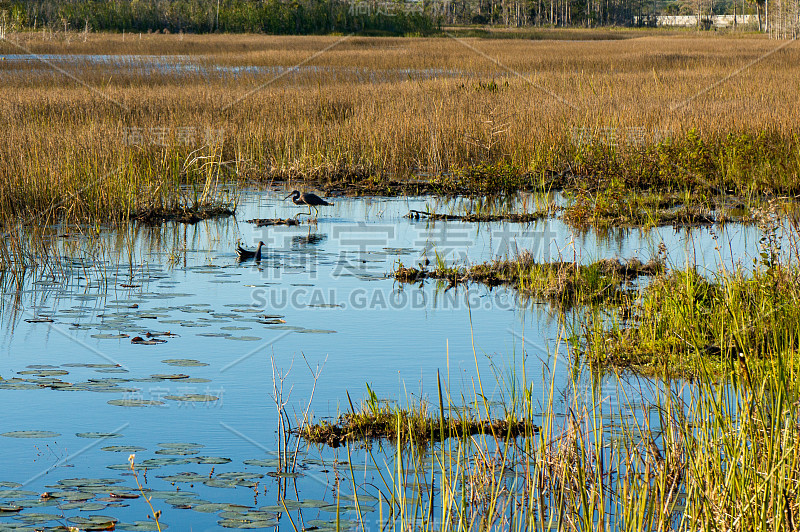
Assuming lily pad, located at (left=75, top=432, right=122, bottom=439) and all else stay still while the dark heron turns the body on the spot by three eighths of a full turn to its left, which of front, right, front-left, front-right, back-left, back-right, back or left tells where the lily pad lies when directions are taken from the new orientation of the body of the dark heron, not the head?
front-right

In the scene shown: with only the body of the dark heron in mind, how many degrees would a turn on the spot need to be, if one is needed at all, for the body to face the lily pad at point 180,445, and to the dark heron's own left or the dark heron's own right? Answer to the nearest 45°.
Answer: approximately 90° to the dark heron's own left

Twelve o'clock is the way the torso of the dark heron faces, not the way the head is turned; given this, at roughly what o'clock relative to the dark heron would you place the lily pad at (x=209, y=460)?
The lily pad is roughly at 9 o'clock from the dark heron.

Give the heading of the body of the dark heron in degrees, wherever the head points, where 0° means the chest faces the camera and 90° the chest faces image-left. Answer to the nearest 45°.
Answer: approximately 90°

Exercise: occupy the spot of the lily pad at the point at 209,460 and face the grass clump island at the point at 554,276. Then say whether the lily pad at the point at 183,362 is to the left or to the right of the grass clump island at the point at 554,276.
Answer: left

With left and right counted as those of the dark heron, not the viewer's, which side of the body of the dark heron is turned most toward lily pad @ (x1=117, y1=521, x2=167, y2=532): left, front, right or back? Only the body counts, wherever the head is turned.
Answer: left

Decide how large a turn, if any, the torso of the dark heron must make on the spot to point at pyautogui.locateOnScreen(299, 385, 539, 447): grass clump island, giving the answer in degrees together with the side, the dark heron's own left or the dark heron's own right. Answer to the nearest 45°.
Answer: approximately 90° to the dark heron's own left

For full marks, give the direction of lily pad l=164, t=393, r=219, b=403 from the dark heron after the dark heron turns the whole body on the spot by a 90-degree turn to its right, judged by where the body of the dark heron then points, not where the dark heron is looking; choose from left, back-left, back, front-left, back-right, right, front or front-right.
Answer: back

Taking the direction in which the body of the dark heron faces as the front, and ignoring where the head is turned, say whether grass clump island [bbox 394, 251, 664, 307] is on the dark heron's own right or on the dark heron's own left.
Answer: on the dark heron's own left
